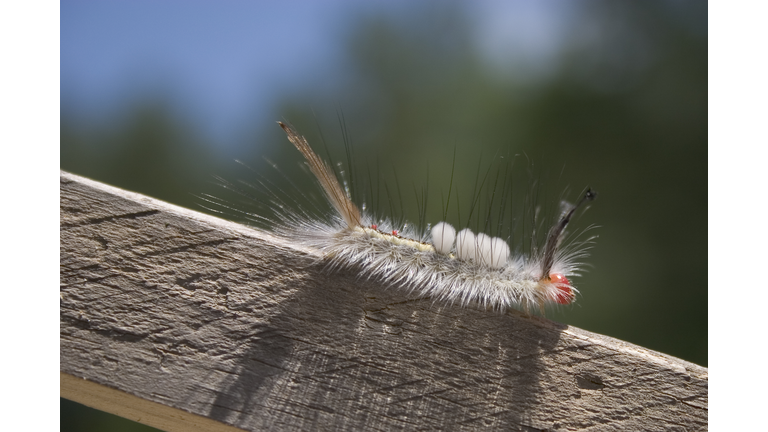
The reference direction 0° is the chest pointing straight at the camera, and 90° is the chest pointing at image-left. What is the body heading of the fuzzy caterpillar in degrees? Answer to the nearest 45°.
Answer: approximately 270°
